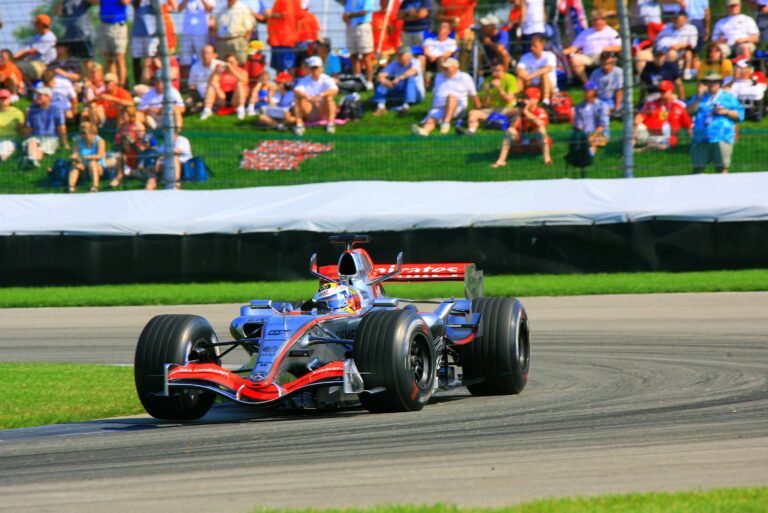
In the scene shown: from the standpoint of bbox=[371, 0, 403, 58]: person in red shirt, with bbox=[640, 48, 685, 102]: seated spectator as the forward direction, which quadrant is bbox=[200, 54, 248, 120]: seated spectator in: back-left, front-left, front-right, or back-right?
back-right

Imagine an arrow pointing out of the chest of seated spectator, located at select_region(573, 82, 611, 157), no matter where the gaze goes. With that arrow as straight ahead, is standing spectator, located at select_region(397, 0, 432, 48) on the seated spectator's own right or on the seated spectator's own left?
on the seated spectator's own right

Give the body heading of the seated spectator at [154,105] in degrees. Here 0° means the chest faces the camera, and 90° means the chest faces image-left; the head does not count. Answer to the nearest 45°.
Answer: approximately 0°

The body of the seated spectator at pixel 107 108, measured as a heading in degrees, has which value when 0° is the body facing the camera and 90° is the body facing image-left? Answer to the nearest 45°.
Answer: approximately 45°

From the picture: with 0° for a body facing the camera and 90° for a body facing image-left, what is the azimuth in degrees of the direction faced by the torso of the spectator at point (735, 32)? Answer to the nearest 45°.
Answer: approximately 0°

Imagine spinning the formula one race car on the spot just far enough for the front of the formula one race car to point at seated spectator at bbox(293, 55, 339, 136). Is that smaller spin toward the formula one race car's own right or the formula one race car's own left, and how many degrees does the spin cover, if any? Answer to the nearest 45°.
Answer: approximately 135° to the formula one race car's own right
